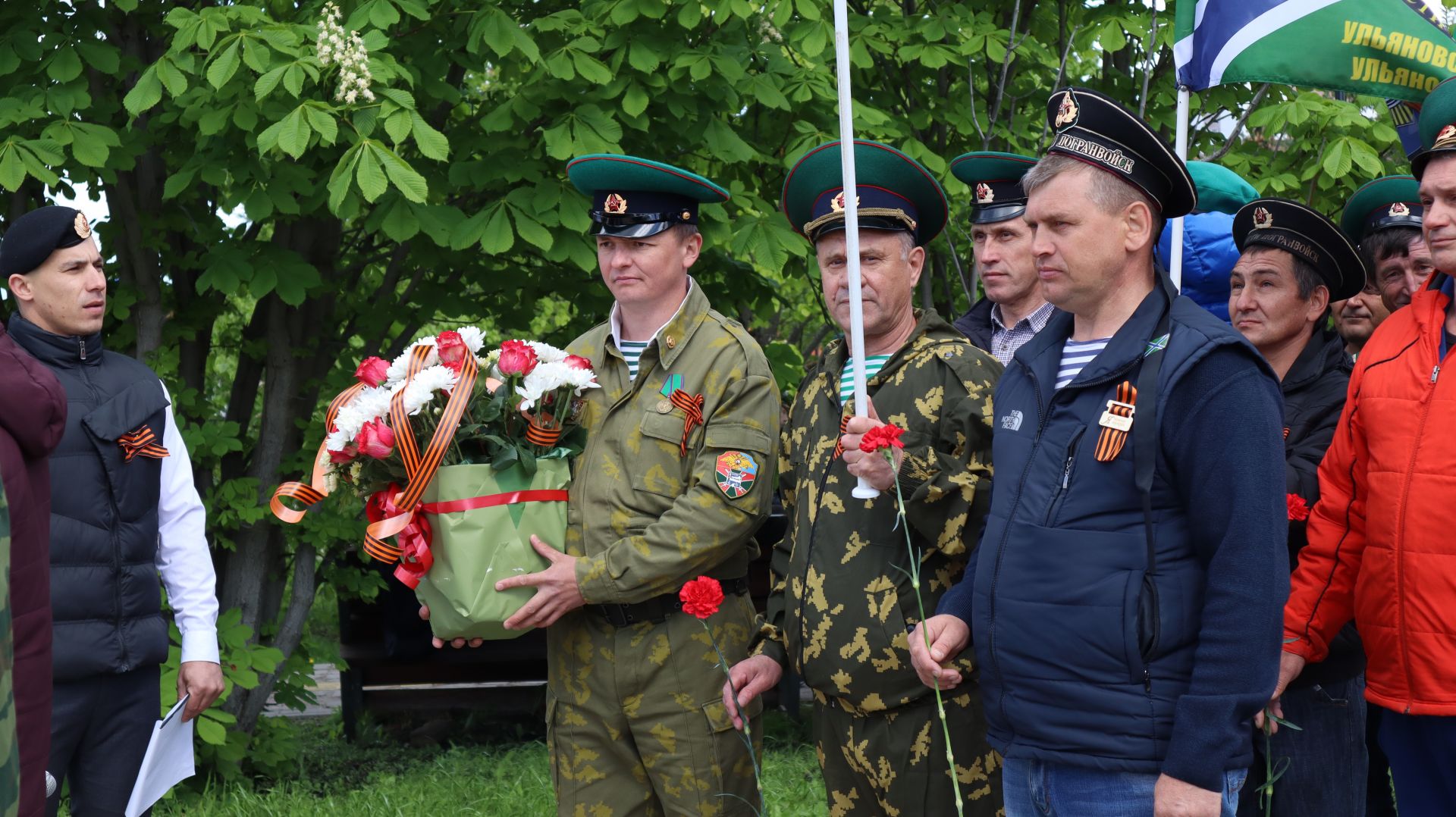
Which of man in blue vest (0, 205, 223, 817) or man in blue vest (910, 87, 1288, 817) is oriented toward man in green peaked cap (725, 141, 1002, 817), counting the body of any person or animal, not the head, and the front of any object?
man in blue vest (0, 205, 223, 817)

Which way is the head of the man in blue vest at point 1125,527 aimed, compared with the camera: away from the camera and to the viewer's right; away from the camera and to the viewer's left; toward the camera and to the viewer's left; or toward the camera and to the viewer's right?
toward the camera and to the viewer's left

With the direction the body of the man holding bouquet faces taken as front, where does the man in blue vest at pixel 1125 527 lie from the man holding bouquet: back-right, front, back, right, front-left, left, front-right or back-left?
left

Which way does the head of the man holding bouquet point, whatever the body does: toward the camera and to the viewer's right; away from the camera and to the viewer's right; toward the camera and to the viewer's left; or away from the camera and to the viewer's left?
toward the camera and to the viewer's left

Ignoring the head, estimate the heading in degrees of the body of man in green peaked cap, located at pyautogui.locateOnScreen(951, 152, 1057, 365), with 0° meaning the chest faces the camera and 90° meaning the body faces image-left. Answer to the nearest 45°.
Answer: approximately 45°

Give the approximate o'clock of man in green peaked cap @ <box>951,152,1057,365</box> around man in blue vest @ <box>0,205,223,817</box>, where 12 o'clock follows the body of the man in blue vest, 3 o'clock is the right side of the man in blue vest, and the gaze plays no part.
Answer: The man in green peaked cap is roughly at 11 o'clock from the man in blue vest.

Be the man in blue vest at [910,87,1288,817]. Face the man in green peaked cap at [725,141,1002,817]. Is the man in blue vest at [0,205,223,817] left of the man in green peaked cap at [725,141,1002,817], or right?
left

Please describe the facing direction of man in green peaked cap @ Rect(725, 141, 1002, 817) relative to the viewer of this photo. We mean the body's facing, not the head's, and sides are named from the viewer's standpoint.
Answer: facing the viewer and to the left of the viewer

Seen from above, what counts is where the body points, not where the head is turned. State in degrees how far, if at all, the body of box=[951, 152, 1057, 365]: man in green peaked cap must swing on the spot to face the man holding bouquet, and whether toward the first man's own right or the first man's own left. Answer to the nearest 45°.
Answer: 0° — they already face them

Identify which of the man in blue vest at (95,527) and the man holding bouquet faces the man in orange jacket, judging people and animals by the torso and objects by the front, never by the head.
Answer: the man in blue vest

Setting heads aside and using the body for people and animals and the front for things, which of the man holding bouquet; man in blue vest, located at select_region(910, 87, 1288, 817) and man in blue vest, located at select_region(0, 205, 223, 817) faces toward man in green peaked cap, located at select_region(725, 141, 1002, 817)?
man in blue vest, located at select_region(0, 205, 223, 817)

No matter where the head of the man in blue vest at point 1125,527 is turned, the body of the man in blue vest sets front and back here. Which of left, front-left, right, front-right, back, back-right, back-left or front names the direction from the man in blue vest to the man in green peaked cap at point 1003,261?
back-right

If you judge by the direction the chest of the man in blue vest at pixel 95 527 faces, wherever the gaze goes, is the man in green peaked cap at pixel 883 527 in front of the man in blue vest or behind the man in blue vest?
in front
